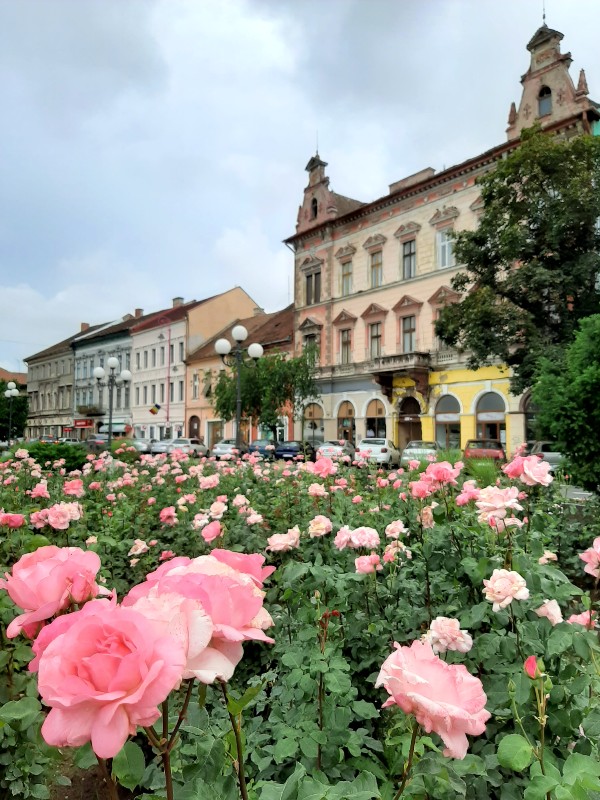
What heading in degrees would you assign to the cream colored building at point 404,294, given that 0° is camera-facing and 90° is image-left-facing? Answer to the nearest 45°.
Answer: approximately 45°

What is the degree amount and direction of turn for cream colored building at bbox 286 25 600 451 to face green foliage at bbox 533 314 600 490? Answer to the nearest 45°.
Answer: approximately 45° to its left

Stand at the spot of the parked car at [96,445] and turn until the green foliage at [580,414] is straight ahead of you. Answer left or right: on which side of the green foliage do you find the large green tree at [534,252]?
left

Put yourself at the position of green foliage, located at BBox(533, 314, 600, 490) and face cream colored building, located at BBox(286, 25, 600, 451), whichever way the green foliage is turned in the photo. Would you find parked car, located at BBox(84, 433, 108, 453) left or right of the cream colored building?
left

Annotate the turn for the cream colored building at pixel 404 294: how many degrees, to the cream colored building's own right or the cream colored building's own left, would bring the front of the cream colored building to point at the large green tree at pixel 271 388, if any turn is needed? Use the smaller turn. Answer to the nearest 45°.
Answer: approximately 45° to the cream colored building's own right

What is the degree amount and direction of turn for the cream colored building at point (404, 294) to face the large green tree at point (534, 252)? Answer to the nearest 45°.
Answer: approximately 90° to its left

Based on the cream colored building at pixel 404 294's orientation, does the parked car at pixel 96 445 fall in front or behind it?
in front
